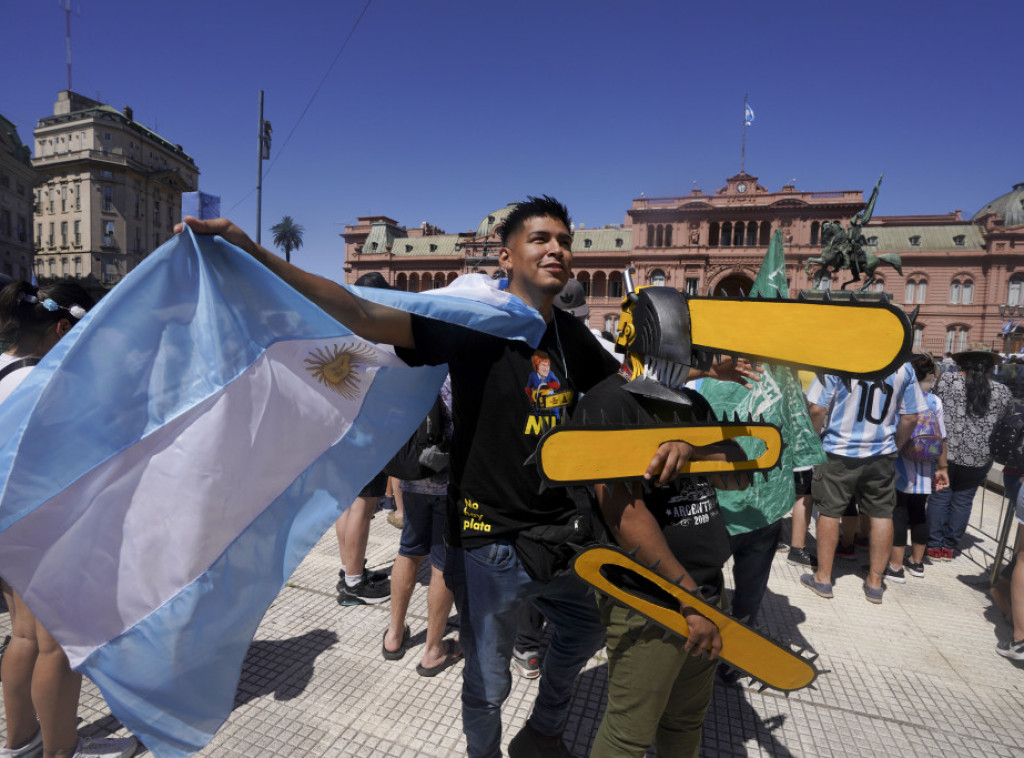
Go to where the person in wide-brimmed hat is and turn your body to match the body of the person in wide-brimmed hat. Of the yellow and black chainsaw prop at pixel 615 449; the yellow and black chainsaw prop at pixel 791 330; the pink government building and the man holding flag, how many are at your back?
3

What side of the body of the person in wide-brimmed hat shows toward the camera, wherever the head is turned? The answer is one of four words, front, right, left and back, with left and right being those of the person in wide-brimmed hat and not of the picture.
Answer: back

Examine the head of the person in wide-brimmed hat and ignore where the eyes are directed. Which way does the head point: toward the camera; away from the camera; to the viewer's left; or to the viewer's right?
away from the camera

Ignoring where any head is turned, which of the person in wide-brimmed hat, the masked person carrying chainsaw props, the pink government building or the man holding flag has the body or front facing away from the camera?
the person in wide-brimmed hat

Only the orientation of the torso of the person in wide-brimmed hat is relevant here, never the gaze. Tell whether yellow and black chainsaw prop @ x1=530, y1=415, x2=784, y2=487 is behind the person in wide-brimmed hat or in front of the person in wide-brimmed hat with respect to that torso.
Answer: behind

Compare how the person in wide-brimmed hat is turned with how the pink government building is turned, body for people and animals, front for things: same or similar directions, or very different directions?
very different directions

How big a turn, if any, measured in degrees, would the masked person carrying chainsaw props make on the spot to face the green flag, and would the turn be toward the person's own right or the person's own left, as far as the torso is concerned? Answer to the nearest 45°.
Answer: approximately 135° to the person's own left

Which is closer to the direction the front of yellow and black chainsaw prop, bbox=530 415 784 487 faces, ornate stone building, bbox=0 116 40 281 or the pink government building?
the ornate stone building

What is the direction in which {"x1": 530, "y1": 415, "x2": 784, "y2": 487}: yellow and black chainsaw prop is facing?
to the viewer's left

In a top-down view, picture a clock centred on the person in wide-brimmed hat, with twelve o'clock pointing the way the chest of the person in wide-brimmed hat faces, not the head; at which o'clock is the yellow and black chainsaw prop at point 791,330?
The yellow and black chainsaw prop is roughly at 6 o'clock from the person in wide-brimmed hat.

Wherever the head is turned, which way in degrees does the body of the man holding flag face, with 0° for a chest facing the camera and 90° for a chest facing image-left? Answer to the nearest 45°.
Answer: approximately 315°

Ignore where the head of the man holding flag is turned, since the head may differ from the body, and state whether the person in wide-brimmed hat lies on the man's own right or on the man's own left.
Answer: on the man's own left
